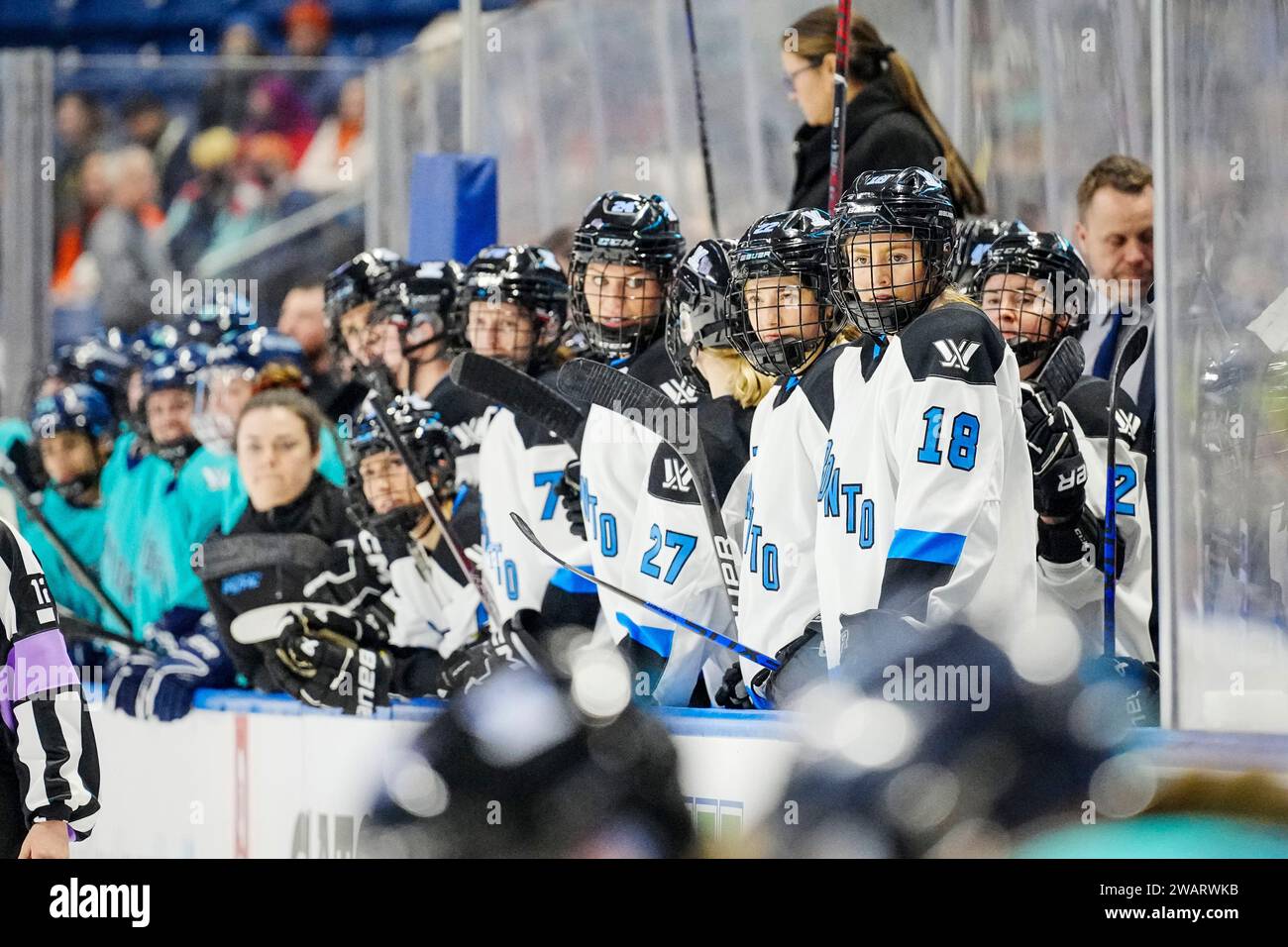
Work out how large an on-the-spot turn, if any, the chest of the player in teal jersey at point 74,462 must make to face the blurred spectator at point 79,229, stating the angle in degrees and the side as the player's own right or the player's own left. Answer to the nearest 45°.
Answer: approximately 135° to the player's own right

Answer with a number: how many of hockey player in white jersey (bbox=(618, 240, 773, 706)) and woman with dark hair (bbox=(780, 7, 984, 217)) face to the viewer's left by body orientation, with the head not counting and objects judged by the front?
2

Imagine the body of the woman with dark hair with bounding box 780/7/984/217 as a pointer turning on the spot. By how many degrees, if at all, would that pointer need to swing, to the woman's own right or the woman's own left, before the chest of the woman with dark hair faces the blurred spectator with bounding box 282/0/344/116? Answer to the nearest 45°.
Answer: approximately 45° to the woman's own right

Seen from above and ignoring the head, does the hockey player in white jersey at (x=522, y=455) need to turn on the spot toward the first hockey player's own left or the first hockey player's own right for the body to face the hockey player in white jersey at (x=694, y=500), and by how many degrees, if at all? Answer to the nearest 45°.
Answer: approximately 90° to the first hockey player's own left

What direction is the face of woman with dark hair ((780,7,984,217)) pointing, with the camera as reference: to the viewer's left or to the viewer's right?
to the viewer's left

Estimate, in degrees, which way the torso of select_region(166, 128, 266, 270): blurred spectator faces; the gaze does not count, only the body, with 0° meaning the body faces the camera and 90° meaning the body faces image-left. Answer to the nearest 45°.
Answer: approximately 45°

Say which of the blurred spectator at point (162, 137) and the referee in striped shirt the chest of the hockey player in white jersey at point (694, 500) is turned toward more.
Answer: the referee in striped shirt

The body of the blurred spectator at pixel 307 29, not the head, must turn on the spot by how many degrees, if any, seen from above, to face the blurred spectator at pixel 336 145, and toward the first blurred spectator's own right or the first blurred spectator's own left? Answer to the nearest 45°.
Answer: approximately 45° to the first blurred spectator's own left
